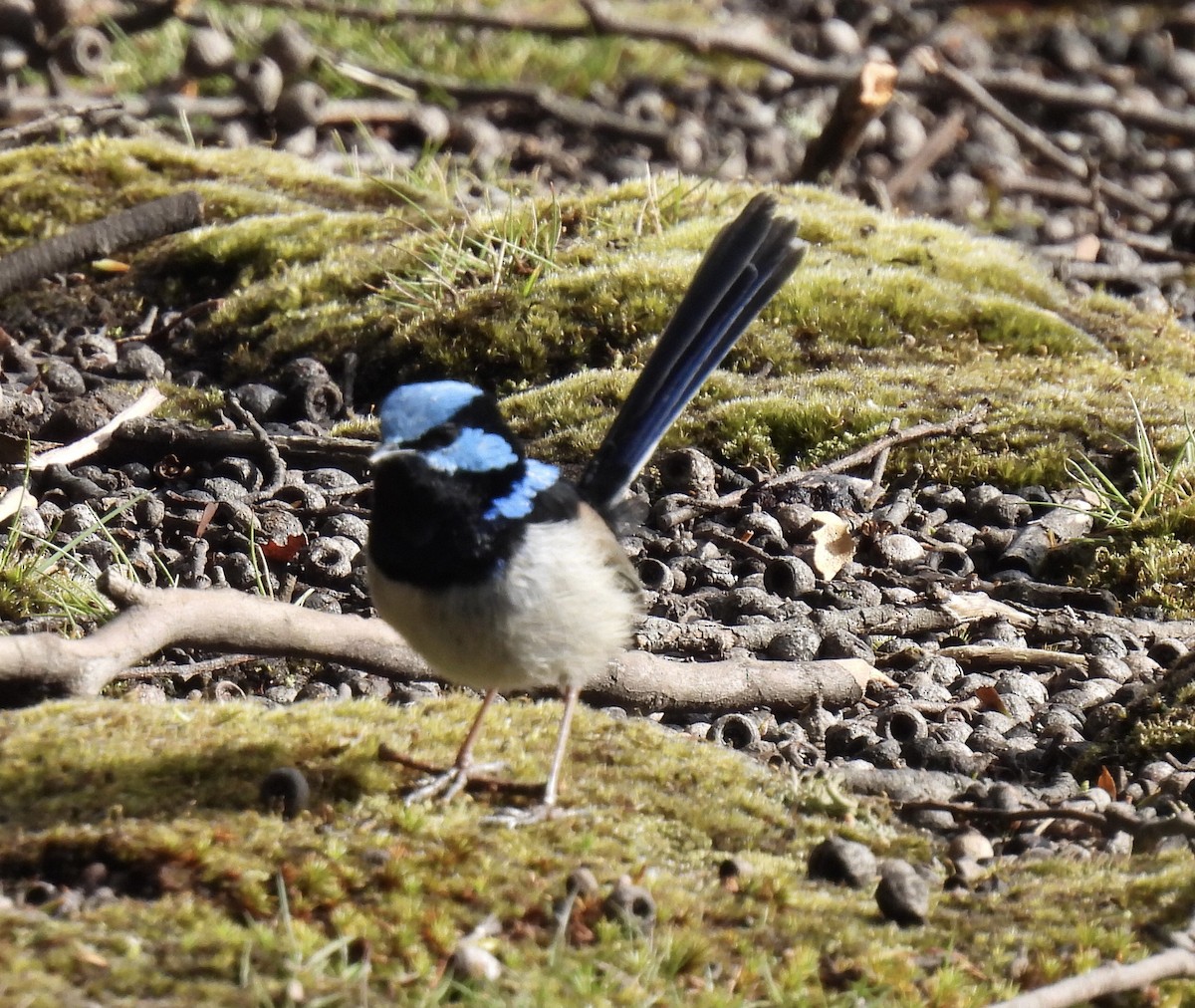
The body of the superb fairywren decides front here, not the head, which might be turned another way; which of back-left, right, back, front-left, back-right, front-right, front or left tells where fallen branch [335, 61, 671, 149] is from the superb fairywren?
back-right

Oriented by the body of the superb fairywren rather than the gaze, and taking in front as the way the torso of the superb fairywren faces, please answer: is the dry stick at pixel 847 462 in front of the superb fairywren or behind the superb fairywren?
behind

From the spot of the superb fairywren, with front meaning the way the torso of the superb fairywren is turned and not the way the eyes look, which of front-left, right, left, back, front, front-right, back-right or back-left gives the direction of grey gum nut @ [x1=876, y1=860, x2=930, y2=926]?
left

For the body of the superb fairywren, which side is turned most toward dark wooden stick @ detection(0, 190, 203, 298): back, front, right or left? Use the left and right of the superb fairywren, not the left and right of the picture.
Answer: right

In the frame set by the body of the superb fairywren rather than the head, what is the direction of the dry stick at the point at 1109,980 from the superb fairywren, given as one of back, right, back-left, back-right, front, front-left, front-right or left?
left

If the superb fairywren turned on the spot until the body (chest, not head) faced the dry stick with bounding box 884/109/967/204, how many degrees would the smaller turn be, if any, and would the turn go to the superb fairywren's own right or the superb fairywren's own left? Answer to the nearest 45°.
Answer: approximately 135° to the superb fairywren's own right

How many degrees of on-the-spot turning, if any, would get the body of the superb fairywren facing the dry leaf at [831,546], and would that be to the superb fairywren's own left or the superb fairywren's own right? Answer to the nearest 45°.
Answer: approximately 180°

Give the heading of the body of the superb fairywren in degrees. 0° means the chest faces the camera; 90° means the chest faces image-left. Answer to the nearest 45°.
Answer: approximately 45°

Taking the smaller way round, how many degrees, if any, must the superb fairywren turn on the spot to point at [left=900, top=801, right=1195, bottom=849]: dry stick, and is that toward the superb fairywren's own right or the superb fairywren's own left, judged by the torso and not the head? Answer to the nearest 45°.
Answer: approximately 135° to the superb fairywren's own left

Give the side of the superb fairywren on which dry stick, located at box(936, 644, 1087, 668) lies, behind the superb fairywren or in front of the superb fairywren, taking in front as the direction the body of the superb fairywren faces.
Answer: behind

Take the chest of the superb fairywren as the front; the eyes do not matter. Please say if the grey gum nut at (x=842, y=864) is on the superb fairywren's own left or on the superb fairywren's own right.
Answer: on the superb fairywren's own left

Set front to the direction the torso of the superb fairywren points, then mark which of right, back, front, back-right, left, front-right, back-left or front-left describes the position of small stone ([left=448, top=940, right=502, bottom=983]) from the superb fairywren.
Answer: front-left

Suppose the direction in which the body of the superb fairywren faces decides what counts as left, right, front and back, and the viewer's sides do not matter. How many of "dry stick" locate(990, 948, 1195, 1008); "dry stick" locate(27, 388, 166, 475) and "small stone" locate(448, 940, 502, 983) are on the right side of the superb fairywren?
1
